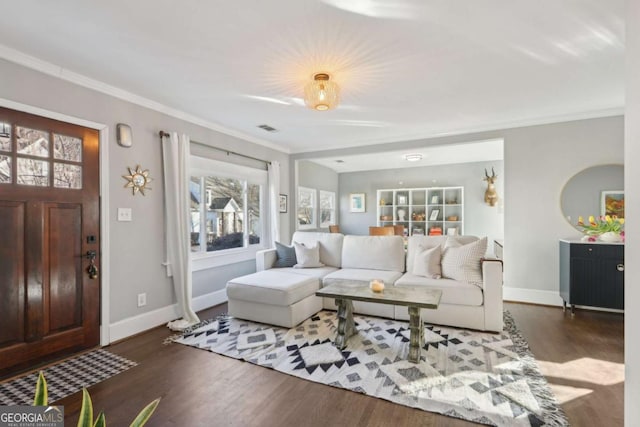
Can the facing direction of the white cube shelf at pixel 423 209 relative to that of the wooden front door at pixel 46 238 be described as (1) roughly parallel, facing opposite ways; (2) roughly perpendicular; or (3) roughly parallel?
roughly perpendicular

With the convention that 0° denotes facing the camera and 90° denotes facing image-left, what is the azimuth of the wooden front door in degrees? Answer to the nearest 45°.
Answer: approximately 315°

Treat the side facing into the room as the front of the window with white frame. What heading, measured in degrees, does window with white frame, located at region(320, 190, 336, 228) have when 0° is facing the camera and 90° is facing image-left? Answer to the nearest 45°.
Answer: approximately 315°

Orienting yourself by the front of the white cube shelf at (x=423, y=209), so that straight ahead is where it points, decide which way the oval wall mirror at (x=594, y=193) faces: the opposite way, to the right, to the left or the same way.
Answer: the same way

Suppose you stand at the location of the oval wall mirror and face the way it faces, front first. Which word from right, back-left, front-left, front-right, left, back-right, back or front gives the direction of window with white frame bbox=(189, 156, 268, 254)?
front-right

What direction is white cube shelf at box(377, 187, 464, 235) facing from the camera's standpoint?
toward the camera

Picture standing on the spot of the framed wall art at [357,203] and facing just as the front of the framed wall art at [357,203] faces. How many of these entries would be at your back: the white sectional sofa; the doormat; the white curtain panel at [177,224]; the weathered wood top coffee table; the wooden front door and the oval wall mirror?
0

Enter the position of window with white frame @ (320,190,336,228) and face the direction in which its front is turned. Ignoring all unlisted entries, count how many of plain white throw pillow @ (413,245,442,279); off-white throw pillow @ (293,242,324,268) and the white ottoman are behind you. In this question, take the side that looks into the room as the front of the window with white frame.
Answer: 0

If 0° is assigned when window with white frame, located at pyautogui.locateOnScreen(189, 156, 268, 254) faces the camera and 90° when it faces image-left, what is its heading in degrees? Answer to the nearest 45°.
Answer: approximately 315°

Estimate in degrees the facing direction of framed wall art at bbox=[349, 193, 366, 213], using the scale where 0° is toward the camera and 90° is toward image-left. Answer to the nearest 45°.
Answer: approximately 0°

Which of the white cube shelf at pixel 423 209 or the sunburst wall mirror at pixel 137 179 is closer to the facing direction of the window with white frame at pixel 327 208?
the white cube shelf

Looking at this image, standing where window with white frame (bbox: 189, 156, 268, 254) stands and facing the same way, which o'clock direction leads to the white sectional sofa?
The white sectional sofa is roughly at 12 o'clock from the window with white frame.

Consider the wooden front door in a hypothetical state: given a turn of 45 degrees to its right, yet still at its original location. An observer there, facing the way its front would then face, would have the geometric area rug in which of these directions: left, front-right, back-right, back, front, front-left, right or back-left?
front-left

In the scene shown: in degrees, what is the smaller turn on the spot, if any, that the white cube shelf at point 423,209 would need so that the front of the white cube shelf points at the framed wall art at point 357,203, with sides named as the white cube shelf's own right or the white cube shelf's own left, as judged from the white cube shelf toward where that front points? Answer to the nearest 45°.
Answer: approximately 90° to the white cube shelf's own right

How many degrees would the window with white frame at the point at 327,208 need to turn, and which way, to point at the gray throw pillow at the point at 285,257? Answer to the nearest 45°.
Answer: approximately 45° to its right

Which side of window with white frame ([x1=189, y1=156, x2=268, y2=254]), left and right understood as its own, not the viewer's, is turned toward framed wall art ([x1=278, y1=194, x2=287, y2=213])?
left

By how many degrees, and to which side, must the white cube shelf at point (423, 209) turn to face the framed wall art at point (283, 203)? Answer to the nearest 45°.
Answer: approximately 45° to its right

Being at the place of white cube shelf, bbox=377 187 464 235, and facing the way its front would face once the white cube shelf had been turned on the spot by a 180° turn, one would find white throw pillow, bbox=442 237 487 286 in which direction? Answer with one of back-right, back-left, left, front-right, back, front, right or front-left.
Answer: back

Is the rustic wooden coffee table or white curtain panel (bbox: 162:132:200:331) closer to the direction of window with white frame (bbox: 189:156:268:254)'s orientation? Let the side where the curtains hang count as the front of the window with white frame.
the rustic wooden coffee table

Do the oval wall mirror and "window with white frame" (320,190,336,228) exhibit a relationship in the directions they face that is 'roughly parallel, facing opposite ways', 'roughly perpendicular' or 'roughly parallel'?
roughly perpendicular
